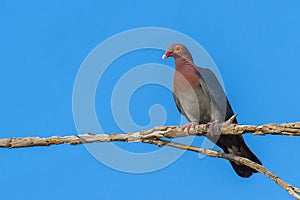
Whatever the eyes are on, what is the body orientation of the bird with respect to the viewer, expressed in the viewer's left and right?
facing the viewer and to the left of the viewer
